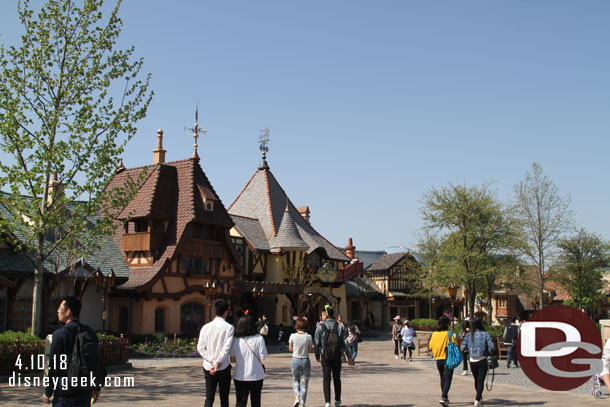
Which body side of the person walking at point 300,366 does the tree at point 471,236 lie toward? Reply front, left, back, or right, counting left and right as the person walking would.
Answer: front

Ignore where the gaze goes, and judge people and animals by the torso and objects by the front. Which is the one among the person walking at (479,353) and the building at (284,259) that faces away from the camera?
the person walking

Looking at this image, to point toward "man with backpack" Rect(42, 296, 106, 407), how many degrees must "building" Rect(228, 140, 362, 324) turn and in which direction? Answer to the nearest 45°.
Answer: approximately 45° to its right

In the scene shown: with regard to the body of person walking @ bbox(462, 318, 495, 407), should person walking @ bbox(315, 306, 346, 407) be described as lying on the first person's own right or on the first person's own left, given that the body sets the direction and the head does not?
on the first person's own left

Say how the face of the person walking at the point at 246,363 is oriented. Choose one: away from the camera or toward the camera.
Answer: away from the camera

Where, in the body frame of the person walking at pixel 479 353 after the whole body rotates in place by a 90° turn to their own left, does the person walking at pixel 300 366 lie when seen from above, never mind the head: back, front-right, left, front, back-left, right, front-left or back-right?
front-left

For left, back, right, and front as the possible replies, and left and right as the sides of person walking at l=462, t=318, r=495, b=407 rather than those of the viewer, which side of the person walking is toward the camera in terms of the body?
back

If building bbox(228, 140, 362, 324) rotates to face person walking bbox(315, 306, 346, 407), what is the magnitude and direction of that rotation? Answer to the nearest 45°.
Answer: approximately 45° to its right

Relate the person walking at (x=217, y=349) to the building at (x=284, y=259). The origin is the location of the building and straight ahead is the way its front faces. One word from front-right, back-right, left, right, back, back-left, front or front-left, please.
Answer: front-right

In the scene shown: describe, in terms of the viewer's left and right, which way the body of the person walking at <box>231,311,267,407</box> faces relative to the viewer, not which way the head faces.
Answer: facing away from the viewer

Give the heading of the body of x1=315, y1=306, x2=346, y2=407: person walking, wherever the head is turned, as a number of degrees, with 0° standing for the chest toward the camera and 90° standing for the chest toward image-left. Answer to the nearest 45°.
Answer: approximately 180°
